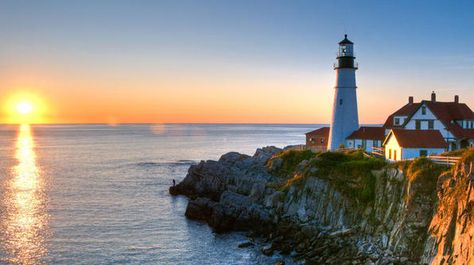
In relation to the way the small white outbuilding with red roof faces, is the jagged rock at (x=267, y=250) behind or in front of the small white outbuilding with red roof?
in front

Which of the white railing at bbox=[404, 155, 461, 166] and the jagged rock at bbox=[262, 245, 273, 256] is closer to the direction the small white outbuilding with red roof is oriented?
the jagged rock

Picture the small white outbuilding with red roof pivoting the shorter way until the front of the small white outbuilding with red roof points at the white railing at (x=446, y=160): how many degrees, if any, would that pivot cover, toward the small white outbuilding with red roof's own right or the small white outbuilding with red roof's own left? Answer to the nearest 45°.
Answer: approximately 45° to the small white outbuilding with red roof's own left

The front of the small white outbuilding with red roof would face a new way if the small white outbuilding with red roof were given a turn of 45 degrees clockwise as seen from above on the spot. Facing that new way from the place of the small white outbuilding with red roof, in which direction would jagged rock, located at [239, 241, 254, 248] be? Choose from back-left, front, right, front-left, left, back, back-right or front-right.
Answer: front-left

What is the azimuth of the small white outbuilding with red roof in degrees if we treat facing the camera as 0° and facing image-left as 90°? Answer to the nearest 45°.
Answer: approximately 45°
